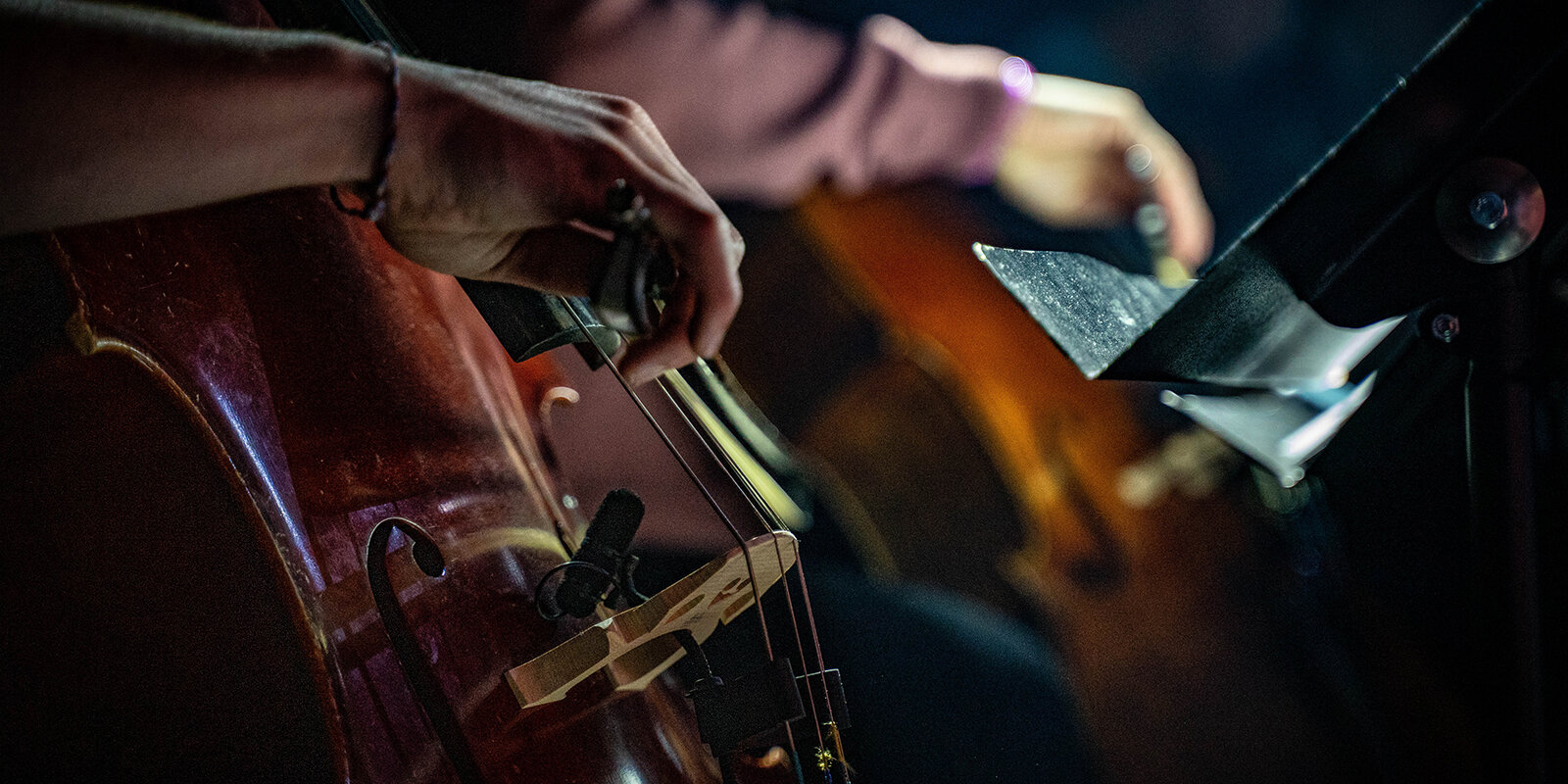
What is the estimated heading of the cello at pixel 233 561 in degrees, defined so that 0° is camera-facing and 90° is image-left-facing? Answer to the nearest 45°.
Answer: approximately 315°
